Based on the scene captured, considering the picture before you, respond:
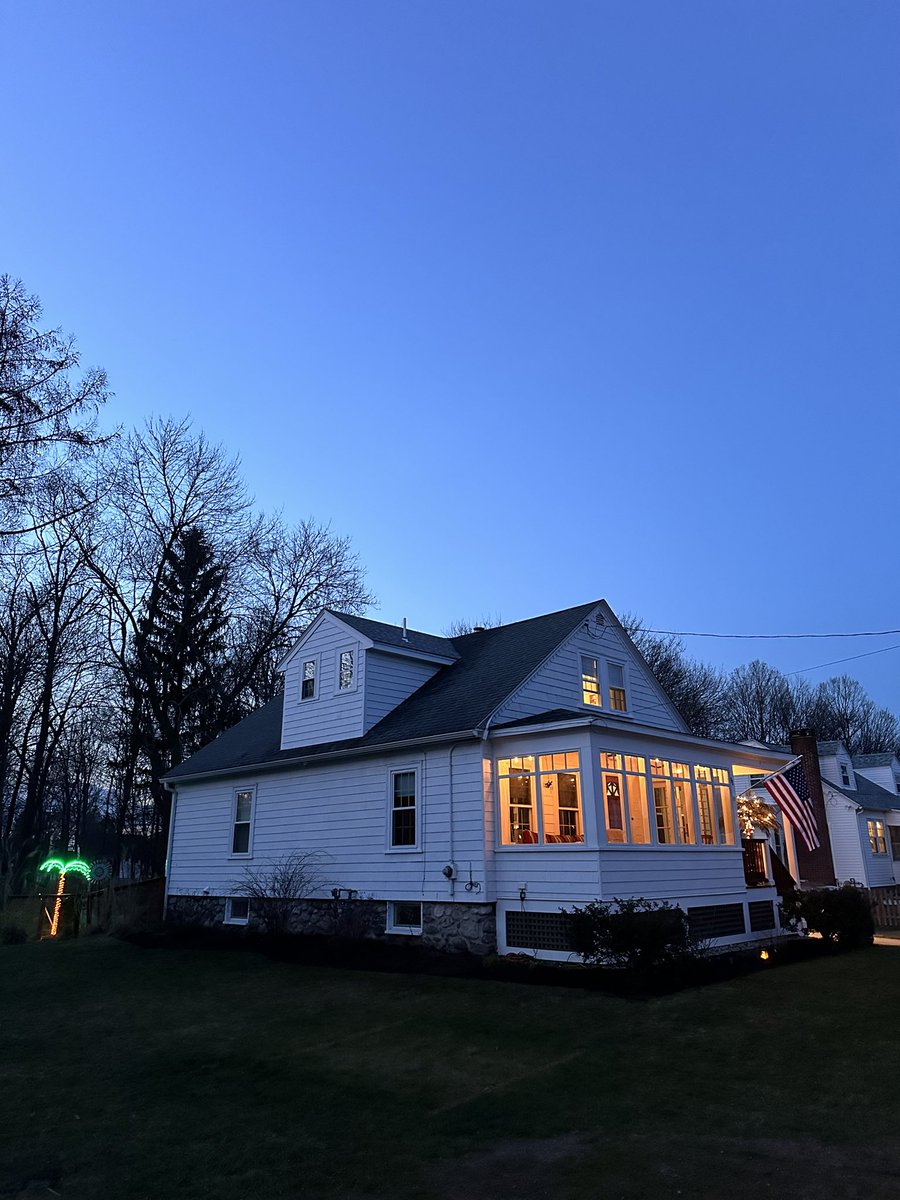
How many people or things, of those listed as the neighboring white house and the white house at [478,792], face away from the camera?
0

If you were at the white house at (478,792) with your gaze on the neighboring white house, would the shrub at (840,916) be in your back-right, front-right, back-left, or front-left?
front-right

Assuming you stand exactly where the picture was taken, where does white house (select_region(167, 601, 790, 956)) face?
facing the viewer and to the right of the viewer

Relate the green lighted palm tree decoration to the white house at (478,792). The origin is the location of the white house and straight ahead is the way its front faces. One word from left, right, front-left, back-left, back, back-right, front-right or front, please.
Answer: back

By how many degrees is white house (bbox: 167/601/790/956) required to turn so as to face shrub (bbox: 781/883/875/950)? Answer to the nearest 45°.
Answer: approximately 45° to its left

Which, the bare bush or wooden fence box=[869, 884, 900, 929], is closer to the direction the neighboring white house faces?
the wooden fence

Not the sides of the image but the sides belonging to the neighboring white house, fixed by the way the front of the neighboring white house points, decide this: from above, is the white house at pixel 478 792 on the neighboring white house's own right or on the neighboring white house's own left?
on the neighboring white house's own right

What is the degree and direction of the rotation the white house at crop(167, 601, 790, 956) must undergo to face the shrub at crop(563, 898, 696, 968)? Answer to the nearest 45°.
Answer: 0° — it already faces it

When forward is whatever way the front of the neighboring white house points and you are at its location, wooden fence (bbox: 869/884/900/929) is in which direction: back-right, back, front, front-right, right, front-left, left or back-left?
front-right

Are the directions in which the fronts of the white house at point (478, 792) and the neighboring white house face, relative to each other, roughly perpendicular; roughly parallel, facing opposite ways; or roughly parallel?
roughly parallel

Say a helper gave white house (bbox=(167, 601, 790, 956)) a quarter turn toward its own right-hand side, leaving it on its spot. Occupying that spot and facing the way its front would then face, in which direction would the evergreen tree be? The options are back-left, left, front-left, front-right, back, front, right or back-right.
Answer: right
